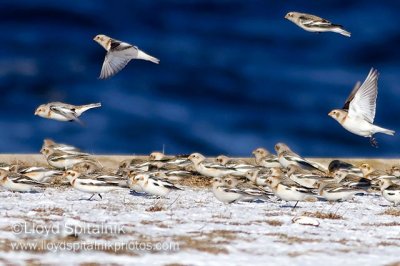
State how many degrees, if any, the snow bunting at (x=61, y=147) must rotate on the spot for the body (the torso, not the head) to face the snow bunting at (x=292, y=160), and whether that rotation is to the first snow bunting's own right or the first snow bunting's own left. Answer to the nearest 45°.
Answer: approximately 180°

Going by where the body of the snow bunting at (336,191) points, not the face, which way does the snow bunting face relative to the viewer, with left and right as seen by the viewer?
facing to the left of the viewer

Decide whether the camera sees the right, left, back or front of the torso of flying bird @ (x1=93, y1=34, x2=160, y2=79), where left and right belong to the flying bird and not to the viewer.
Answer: left

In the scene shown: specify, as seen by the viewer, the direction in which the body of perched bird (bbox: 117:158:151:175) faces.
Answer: to the viewer's left

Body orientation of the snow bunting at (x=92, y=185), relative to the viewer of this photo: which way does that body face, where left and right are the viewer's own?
facing to the left of the viewer

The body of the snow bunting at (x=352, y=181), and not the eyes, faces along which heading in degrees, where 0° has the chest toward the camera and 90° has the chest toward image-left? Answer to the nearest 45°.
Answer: approximately 90°

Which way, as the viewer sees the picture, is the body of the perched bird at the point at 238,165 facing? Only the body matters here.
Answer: to the viewer's left

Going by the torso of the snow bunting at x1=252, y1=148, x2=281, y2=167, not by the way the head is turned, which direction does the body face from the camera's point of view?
to the viewer's left

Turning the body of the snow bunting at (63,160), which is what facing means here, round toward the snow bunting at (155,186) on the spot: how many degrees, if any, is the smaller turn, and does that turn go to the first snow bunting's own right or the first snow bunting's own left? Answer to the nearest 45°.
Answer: approximately 135° to the first snow bunting's own left
